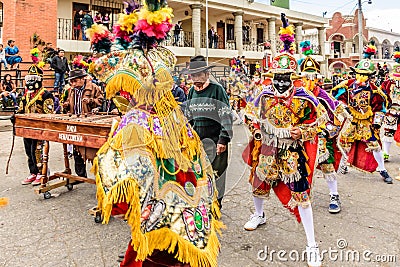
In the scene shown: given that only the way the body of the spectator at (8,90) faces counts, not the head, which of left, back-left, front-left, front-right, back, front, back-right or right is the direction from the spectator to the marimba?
front

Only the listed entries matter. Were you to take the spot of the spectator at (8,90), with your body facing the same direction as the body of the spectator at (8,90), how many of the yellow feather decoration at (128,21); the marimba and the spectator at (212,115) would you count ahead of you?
3

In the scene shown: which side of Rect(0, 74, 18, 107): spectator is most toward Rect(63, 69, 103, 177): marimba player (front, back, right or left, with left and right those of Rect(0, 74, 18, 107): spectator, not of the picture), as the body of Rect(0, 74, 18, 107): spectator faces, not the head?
front

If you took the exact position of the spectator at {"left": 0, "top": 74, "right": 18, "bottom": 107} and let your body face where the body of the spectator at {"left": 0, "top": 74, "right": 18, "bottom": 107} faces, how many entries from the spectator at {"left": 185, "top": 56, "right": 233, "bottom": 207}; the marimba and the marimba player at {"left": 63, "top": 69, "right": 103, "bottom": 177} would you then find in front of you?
3

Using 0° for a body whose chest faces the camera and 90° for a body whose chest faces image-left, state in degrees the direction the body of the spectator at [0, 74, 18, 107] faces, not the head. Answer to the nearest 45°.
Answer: approximately 0°

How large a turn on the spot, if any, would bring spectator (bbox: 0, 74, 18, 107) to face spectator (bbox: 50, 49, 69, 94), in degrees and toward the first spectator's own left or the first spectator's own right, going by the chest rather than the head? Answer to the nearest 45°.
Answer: approximately 45° to the first spectator's own left

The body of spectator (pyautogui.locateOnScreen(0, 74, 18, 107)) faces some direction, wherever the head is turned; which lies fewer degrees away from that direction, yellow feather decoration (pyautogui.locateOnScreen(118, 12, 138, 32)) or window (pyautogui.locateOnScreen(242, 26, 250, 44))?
the yellow feather decoration

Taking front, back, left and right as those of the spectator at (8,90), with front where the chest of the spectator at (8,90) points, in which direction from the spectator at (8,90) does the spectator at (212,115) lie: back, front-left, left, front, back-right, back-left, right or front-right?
front

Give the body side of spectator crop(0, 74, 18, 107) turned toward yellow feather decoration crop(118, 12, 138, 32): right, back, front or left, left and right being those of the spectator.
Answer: front
